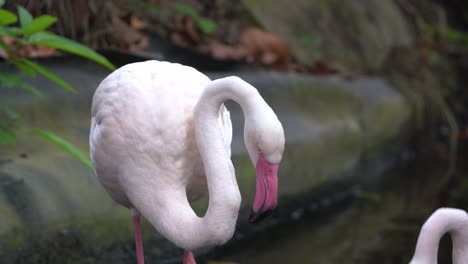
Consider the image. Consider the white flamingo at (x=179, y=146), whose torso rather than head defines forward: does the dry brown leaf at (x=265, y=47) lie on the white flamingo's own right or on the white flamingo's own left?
on the white flamingo's own left

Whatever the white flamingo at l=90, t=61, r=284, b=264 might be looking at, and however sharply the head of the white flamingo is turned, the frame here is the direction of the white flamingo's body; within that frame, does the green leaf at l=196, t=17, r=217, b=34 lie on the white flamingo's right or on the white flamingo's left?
on the white flamingo's left

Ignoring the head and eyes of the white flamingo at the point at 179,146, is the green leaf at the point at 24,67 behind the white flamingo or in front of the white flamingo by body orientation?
behind

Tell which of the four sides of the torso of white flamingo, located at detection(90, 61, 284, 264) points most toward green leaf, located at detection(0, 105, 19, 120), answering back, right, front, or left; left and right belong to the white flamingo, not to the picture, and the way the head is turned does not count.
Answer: back

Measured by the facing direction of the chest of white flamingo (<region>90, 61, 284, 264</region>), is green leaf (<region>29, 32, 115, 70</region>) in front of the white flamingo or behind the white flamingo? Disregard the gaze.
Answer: behind

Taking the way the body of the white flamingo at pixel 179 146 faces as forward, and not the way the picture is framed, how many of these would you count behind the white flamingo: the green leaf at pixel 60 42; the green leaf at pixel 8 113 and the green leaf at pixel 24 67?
3

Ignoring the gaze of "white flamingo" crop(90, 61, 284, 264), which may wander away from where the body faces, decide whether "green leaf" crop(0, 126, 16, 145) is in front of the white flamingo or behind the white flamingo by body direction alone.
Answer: behind

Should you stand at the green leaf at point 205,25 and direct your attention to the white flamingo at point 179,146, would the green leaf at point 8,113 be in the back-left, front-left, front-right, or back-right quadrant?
front-right

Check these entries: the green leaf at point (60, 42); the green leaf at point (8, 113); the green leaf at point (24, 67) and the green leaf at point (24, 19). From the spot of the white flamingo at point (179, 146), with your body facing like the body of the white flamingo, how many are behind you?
4

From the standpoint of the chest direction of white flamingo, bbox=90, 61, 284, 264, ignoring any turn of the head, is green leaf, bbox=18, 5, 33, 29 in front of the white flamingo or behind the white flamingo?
behind
